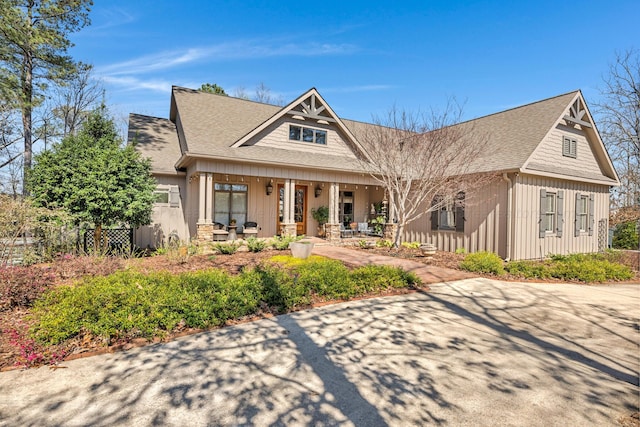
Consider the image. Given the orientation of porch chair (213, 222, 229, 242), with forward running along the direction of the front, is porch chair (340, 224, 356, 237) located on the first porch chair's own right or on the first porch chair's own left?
on the first porch chair's own left

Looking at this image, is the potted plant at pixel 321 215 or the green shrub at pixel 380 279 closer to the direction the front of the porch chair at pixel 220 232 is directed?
the green shrub

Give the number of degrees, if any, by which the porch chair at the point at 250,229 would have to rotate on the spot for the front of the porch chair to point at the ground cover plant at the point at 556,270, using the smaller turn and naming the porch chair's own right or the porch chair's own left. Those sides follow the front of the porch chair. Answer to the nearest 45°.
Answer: approximately 45° to the porch chair's own left

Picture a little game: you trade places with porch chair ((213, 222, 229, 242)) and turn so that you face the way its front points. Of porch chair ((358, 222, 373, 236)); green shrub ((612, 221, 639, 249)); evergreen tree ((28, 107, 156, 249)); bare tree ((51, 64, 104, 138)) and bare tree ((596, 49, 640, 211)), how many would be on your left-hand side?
3

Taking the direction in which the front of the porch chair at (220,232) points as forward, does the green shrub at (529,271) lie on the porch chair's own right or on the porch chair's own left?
on the porch chair's own left

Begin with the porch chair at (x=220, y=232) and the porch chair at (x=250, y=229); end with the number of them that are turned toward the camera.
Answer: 2

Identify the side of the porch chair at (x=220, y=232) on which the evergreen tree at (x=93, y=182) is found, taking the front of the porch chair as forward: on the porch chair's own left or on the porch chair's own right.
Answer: on the porch chair's own right

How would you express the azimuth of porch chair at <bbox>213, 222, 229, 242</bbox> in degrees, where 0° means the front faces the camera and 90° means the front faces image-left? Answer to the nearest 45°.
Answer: approximately 0°

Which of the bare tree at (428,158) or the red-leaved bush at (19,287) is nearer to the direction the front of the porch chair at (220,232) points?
the red-leaved bush

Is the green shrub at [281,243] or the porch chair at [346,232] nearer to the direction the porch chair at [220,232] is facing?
the green shrub

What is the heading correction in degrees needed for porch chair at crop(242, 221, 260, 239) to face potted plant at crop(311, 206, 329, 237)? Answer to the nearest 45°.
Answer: approximately 90° to its left

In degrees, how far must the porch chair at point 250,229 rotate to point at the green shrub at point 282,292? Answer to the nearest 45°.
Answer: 0° — it already faces it

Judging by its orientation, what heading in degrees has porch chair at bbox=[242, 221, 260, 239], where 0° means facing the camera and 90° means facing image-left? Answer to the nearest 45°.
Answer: approximately 0°
